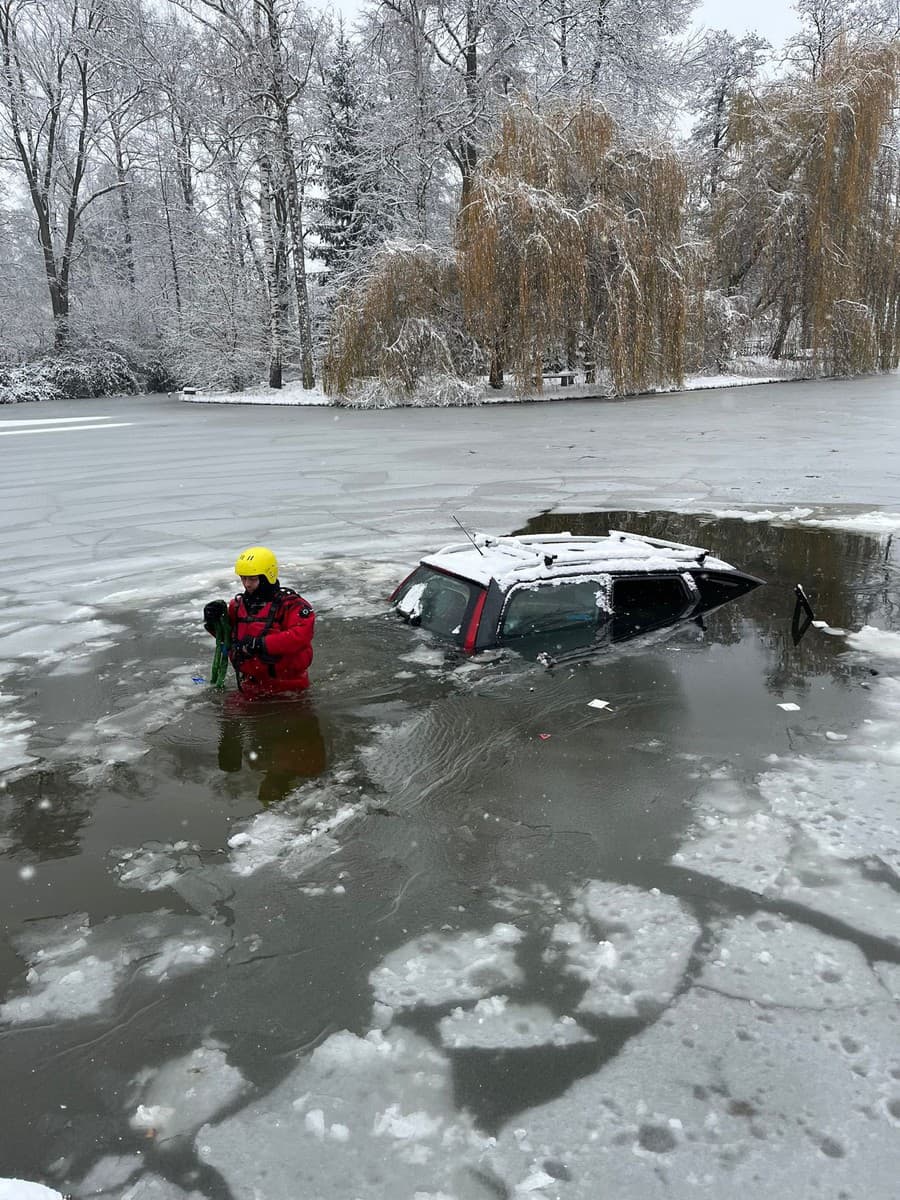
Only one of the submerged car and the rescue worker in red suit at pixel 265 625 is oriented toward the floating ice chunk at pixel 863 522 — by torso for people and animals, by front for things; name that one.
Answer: the submerged car

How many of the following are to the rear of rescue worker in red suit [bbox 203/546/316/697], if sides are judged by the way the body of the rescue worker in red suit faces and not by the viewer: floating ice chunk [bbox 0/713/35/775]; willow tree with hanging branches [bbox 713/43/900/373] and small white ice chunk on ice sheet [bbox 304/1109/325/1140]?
1

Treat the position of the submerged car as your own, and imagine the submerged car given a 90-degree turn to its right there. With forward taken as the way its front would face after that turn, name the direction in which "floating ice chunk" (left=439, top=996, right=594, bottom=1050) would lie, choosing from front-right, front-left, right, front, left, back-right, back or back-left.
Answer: front-right

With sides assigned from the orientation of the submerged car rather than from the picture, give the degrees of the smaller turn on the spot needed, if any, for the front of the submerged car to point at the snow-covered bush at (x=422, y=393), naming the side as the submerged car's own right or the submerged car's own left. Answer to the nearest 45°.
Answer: approximately 45° to the submerged car's own left

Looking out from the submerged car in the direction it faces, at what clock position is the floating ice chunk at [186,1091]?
The floating ice chunk is roughly at 5 o'clock from the submerged car.

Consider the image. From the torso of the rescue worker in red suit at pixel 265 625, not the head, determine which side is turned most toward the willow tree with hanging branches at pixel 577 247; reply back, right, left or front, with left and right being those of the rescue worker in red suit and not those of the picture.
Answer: back

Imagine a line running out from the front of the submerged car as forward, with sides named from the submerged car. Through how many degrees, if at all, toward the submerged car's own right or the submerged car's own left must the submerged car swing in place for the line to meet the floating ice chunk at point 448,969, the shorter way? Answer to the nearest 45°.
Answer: approximately 135° to the submerged car's own right

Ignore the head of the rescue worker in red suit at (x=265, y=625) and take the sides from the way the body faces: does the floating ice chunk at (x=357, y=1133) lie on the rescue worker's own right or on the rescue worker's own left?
on the rescue worker's own left

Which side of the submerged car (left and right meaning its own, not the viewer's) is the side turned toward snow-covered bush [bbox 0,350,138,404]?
left

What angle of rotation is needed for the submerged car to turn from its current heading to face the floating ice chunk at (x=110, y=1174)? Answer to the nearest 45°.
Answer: approximately 135° to its right

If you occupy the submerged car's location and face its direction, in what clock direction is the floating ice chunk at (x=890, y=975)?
The floating ice chunk is roughly at 4 o'clock from the submerged car.

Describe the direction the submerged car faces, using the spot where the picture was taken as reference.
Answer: facing away from the viewer and to the right of the viewer

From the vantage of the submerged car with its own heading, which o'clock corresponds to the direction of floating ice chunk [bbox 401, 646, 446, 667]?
The floating ice chunk is roughly at 7 o'clock from the submerged car.

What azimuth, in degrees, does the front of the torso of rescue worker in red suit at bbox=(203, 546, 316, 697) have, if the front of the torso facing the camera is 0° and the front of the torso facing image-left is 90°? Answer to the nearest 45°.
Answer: approximately 45°

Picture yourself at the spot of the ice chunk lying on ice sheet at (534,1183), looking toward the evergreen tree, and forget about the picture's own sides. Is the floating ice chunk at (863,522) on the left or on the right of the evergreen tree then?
right

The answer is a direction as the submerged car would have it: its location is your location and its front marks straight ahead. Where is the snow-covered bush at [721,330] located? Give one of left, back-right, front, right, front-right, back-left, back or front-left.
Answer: front-left

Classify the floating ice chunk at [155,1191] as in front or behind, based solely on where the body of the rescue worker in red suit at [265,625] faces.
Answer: in front

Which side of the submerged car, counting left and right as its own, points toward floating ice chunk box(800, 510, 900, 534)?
front

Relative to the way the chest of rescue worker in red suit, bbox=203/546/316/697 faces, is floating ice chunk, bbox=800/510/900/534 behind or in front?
behind
